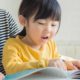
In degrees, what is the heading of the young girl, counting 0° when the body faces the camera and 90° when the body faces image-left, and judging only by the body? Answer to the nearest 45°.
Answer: approximately 315°
